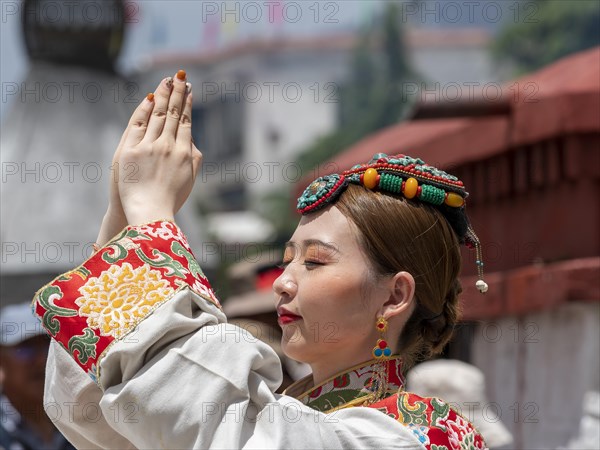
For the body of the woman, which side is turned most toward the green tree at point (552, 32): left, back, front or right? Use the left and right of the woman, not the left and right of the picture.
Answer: right

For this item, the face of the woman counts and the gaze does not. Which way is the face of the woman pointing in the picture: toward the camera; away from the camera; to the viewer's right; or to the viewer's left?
to the viewer's left

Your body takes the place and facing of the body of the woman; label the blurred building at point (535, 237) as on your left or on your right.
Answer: on your right

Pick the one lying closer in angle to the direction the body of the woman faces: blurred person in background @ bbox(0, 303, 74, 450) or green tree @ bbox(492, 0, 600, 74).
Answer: the blurred person in background

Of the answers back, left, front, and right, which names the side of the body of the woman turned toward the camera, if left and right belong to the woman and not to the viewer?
left
